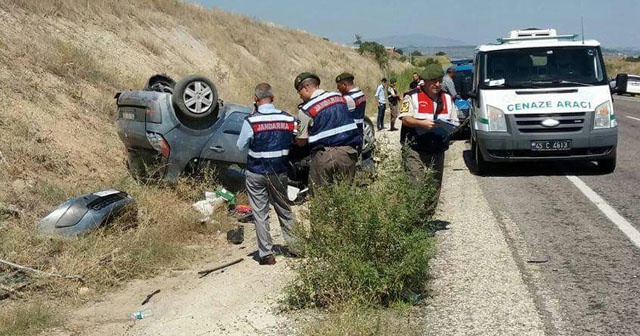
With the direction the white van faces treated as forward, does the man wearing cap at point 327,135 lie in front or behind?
in front

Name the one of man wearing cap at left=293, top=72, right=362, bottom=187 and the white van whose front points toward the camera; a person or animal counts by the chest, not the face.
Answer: the white van

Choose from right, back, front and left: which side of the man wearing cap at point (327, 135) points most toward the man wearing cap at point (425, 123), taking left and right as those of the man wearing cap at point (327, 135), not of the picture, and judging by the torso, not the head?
right

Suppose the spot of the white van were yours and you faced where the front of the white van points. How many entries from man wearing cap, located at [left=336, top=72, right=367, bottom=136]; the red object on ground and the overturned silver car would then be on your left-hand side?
0

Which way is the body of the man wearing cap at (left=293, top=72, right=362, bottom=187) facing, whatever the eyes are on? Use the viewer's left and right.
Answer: facing away from the viewer and to the left of the viewer

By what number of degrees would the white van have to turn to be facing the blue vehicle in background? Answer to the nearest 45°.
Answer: approximately 180°

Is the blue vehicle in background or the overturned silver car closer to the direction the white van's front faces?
the overturned silver car

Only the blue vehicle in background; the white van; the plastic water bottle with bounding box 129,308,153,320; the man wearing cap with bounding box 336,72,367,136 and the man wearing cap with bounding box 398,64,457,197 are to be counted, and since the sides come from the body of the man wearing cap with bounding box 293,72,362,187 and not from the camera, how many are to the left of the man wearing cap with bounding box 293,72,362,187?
1

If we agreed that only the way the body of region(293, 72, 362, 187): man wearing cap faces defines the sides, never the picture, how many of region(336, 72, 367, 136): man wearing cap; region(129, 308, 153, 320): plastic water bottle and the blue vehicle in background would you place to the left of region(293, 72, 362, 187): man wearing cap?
1

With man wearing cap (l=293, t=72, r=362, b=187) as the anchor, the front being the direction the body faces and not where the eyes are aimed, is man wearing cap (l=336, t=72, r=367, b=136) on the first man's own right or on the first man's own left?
on the first man's own right

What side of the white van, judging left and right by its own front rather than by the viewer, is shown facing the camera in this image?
front

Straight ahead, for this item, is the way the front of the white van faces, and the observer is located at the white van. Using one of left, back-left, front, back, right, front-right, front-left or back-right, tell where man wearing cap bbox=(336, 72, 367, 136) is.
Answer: front-right

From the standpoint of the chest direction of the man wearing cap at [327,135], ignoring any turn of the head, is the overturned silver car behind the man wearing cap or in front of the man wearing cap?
in front

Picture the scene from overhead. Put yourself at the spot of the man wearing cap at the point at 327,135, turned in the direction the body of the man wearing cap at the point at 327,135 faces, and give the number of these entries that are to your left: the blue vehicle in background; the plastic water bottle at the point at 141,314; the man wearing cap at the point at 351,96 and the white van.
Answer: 1
